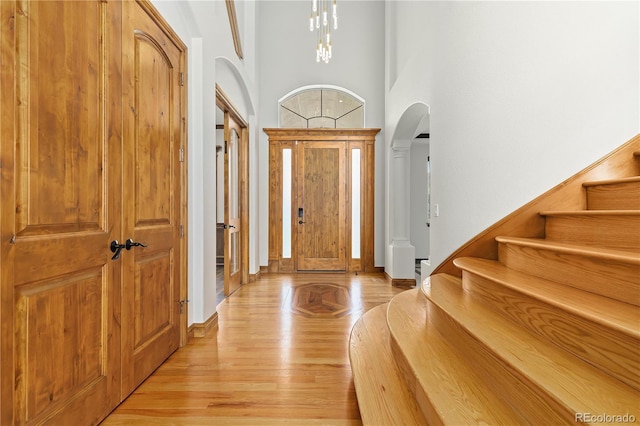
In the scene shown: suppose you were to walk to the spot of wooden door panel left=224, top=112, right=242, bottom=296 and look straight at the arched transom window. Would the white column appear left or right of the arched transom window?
right

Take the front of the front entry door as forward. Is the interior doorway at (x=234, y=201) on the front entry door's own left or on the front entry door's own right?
on the front entry door's own right

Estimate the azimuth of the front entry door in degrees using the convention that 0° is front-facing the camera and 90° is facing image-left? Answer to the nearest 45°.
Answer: approximately 0°

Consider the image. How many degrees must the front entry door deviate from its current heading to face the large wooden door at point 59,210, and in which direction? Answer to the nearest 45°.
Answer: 0° — it already faces it
